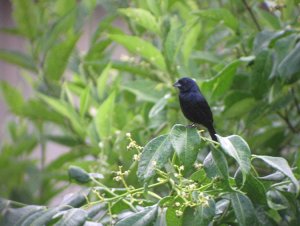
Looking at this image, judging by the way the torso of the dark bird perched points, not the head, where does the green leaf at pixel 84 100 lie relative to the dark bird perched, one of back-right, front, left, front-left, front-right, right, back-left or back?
front-right

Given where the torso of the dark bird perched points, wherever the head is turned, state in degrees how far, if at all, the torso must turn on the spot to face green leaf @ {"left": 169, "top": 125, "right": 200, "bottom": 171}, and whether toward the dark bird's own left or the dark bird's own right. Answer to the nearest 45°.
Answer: approximately 90° to the dark bird's own left

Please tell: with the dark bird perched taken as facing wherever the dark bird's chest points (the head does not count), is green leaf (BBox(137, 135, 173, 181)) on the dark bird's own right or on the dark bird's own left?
on the dark bird's own left

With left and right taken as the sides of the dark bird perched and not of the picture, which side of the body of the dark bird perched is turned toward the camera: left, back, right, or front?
left

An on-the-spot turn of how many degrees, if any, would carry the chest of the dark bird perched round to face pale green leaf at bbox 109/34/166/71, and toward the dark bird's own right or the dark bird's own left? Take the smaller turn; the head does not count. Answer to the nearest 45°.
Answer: approximately 45° to the dark bird's own right

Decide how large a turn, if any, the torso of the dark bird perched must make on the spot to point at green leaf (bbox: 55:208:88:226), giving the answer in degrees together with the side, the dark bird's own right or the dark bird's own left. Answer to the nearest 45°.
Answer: approximately 45° to the dark bird's own left

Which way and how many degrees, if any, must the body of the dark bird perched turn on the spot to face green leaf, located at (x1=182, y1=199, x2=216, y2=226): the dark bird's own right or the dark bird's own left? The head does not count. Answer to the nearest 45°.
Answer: approximately 90° to the dark bird's own left

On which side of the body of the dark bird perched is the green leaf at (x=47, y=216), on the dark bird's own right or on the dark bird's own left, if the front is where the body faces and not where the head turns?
on the dark bird's own left

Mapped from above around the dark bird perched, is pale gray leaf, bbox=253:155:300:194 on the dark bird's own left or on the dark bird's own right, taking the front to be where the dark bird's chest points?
on the dark bird's own left

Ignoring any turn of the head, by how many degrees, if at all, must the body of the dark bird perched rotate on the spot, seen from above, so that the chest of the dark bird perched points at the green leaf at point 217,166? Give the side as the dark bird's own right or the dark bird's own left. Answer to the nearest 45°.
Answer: approximately 90° to the dark bird's own left
